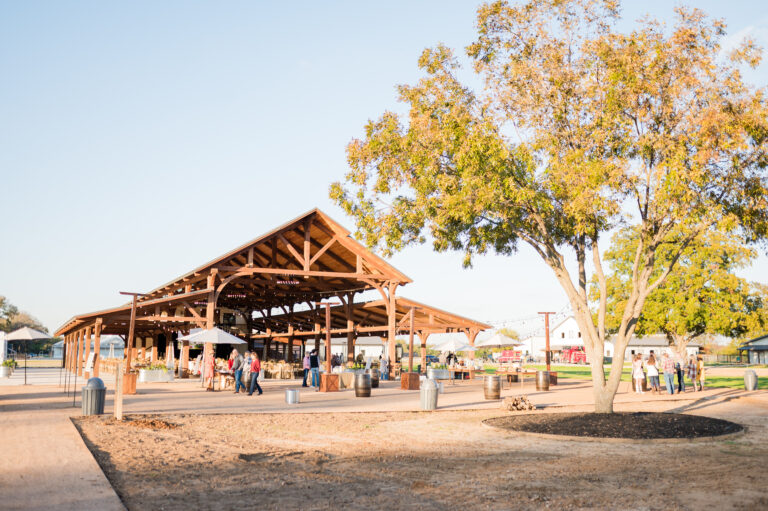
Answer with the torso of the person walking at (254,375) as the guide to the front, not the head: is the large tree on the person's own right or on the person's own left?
on the person's own left

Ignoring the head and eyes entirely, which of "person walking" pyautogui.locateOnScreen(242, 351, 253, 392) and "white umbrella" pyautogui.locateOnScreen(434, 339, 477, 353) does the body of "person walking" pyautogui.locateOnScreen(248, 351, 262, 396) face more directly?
the person walking

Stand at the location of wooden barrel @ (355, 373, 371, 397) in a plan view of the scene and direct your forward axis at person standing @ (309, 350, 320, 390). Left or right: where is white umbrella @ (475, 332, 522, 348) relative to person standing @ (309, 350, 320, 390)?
right

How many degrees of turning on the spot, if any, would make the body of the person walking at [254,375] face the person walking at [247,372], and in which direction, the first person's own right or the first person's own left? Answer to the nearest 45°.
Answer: approximately 90° to the first person's own right

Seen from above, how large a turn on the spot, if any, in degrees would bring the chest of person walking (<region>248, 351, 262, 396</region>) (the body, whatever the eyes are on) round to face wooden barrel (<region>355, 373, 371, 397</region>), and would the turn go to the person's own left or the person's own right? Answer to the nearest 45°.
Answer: approximately 135° to the person's own left

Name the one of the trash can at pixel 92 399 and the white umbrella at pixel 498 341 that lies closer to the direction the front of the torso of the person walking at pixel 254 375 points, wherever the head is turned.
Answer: the trash can

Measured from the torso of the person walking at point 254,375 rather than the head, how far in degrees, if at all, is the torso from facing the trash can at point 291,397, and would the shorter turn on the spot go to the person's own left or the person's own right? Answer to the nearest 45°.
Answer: approximately 90° to the person's own left
